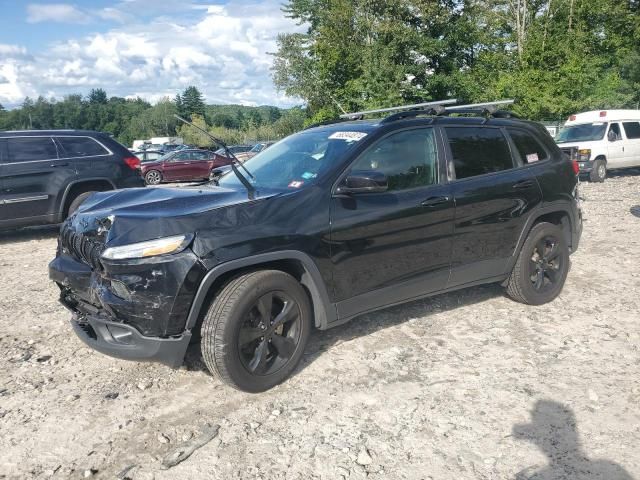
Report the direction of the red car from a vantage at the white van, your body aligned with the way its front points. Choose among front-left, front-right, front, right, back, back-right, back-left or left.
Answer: front-right

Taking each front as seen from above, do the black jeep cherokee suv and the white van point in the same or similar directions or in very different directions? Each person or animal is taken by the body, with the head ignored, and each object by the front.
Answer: same or similar directions

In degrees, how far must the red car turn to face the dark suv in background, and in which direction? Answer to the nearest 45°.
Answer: approximately 90° to its left

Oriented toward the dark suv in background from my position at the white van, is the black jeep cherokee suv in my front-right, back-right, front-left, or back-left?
front-left

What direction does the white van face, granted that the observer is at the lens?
facing the viewer and to the left of the viewer

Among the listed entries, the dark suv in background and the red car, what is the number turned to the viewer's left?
2

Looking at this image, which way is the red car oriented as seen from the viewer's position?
to the viewer's left

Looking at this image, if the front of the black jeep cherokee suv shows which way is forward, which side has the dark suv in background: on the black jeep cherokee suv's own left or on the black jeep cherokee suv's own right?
on the black jeep cherokee suv's own right

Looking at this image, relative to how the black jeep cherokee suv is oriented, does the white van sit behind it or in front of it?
behind

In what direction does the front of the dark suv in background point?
to the viewer's left

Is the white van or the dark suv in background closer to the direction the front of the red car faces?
the dark suv in background

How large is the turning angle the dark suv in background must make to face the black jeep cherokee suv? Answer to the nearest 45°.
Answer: approximately 90° to its left

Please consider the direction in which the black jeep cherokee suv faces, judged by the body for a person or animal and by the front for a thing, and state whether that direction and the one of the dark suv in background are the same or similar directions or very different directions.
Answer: same or similar directions
